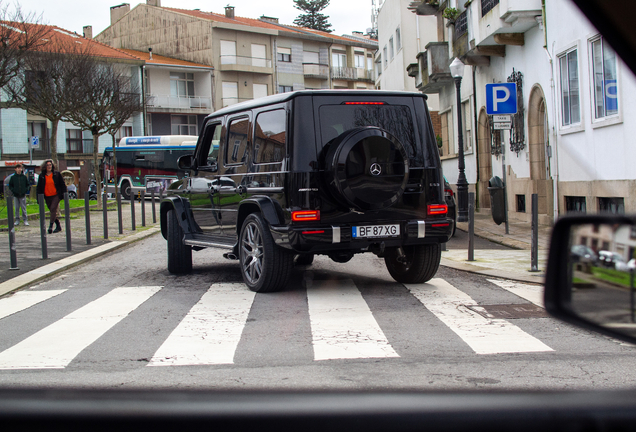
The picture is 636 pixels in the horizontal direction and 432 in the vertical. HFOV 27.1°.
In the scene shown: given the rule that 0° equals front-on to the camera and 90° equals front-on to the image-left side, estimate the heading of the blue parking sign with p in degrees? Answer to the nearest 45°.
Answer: approximately 0°

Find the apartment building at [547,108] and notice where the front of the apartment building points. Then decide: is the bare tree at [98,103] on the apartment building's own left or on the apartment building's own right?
on the apartment building's own right

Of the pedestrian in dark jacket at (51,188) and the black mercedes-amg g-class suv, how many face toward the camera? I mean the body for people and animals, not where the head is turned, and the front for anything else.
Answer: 1

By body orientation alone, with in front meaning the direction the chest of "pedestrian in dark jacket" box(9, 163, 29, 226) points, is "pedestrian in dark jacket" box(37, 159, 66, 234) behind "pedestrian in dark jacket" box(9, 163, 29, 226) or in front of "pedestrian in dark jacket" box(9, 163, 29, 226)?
in front

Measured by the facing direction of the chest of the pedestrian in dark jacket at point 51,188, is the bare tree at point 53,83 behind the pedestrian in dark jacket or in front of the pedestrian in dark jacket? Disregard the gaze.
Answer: behind

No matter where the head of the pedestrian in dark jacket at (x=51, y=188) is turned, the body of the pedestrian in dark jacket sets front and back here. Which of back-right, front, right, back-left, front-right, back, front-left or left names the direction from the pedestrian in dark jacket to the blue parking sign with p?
front-left

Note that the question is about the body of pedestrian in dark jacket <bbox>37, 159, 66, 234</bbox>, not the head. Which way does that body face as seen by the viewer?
toward the camera

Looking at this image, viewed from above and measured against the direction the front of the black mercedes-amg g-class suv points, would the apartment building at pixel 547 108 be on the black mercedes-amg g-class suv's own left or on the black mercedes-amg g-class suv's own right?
on the black mercedes-amg g-class suv's own right

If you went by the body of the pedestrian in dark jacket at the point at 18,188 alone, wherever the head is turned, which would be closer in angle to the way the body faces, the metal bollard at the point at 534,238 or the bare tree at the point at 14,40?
the metal bollard

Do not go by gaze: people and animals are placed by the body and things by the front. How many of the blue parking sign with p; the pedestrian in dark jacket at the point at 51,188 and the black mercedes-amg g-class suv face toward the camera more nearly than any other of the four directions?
2

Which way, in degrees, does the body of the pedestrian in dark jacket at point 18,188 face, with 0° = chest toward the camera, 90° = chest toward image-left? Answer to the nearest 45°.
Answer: approximately 0°
